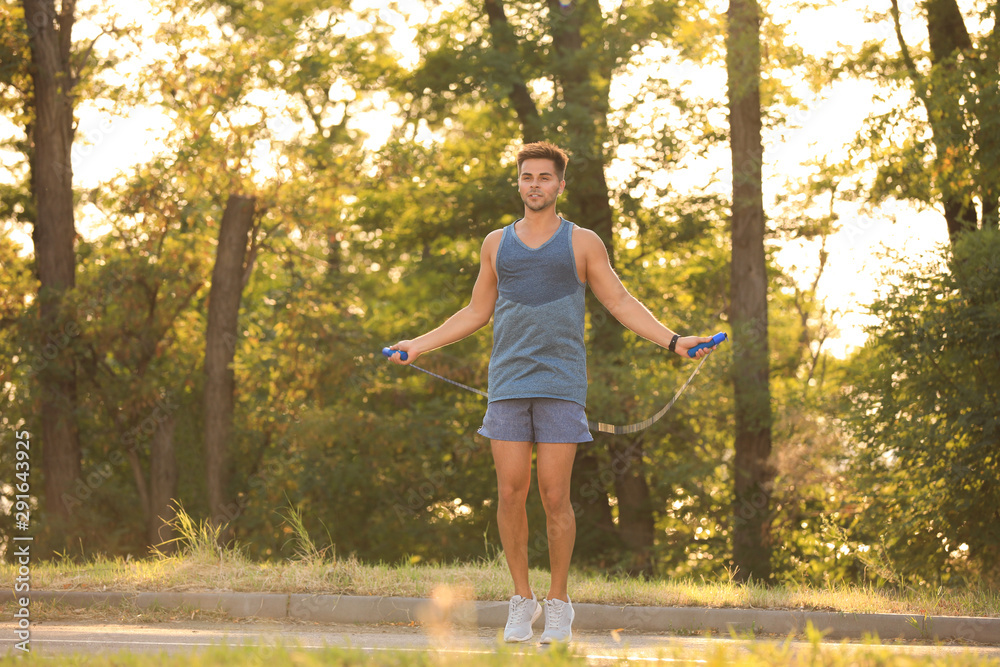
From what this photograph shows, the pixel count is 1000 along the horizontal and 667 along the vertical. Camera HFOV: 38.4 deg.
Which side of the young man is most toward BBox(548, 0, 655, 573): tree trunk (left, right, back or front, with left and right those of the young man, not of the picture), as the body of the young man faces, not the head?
back

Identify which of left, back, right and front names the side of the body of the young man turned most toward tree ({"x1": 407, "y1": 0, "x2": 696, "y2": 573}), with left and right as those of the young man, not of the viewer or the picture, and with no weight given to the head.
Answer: back

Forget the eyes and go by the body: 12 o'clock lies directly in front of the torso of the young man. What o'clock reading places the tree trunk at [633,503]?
The tree trunk is roughly at 6 o'clock from the young man.

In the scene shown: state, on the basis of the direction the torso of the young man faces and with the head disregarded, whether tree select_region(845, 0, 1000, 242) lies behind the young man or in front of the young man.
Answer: behind

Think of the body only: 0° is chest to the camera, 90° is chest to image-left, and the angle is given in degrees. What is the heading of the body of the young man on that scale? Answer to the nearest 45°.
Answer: approximately 0°

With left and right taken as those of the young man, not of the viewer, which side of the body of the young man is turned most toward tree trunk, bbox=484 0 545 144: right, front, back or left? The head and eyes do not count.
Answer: back

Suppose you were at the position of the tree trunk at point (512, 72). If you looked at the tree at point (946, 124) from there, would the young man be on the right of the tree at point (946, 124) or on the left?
right

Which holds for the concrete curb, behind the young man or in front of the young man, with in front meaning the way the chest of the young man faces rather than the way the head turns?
behind
